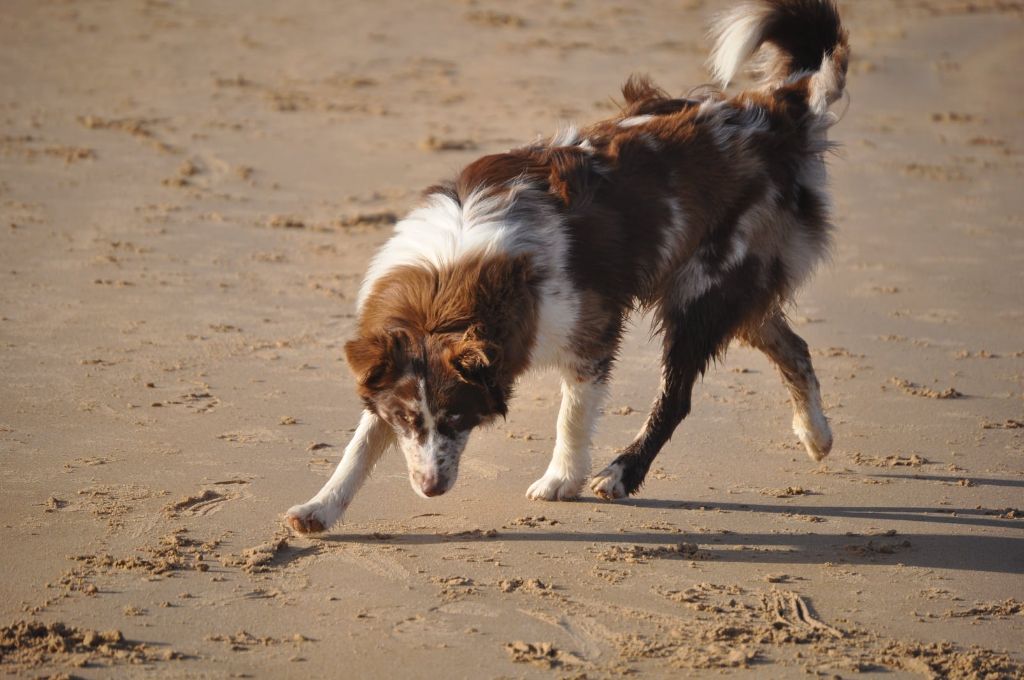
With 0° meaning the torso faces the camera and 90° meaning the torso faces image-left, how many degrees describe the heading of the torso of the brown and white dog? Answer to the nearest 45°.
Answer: approximately 45°
